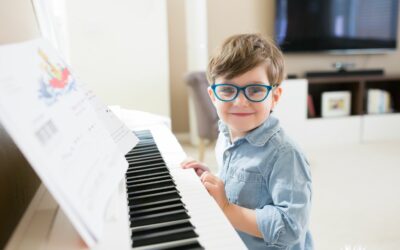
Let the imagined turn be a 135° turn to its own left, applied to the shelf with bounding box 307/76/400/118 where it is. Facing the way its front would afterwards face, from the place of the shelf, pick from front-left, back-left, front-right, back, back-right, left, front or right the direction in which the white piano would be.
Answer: back-right

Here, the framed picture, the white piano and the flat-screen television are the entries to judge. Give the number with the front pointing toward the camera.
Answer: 2

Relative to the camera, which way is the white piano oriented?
to the viewer's right

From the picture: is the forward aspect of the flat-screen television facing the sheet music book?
yes

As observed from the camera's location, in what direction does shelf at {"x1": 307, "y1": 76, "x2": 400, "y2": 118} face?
facing the viewer

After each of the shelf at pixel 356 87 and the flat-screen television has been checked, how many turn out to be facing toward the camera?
2

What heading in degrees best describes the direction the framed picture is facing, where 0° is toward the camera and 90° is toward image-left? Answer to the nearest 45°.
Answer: approximately 0°

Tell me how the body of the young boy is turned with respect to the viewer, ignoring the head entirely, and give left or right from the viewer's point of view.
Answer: facing the viewer and to the left of the viewer

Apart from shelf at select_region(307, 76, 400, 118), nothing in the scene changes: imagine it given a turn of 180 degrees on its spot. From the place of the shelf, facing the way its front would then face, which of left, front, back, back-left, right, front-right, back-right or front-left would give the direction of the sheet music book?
back

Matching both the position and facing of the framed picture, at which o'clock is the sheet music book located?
The sheet music book is roughly at 12 o'clock from the framed picture.
